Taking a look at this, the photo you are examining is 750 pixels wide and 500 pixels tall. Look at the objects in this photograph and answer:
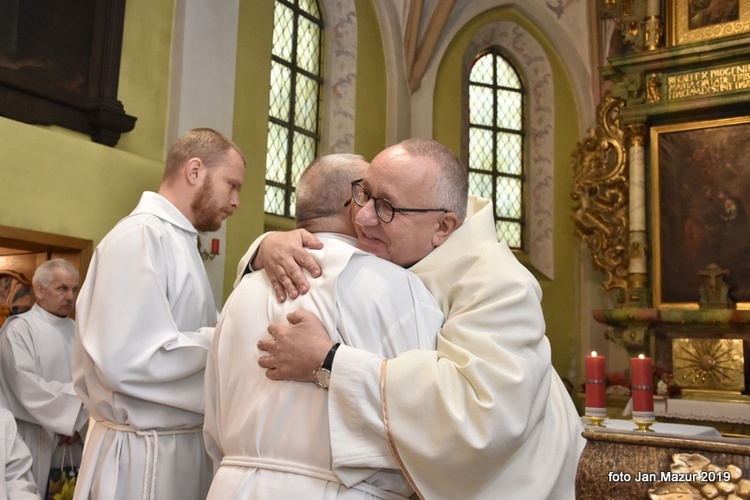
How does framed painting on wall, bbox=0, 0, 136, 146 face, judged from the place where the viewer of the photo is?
facing the viewer and to the right of the viewer

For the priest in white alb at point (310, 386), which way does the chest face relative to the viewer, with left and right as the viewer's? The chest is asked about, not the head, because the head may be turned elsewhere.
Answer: facing away from the viewer and to the right of the viewer

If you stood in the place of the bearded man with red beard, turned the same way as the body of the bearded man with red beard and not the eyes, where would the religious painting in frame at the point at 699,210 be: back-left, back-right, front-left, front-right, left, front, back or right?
front-left

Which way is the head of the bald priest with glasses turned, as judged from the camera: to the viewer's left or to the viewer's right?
to the viewer's left

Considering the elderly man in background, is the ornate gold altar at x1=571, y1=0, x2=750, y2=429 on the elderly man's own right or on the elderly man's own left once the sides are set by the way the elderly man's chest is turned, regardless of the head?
on the elderly man's own left

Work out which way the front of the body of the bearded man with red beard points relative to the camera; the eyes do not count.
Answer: to the viewer's right

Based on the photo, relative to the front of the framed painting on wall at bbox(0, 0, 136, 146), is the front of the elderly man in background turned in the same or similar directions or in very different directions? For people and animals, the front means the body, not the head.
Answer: same or similar directions

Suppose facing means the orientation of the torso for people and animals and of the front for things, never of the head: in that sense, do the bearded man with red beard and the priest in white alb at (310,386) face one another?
no

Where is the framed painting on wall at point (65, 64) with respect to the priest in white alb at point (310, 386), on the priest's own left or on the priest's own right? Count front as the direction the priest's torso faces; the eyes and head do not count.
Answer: on the priest's own left

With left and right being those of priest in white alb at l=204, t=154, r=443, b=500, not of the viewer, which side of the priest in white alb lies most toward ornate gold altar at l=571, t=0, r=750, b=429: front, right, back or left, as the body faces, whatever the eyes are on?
front

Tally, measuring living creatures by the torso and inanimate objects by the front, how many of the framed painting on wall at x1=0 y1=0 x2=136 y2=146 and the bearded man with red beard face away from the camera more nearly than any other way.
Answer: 0

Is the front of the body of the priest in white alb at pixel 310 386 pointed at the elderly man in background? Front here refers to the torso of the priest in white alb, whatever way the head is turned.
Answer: no

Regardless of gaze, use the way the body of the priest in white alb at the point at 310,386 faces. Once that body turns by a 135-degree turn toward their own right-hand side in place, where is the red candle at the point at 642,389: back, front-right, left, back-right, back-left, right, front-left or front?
back-left

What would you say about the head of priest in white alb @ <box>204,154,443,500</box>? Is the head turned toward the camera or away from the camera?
away from the camera

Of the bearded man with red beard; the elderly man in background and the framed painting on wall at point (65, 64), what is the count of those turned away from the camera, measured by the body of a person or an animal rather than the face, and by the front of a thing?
0

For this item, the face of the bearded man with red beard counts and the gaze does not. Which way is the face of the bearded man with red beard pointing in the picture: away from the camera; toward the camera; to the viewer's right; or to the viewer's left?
to the viewer's right

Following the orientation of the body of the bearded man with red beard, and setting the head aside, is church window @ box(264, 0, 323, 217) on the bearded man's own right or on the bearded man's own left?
on the bearded man's own left

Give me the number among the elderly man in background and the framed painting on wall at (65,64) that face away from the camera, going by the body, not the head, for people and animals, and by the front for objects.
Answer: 0
